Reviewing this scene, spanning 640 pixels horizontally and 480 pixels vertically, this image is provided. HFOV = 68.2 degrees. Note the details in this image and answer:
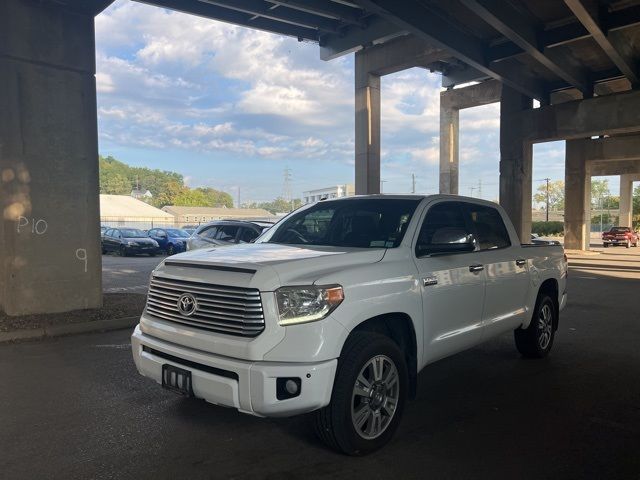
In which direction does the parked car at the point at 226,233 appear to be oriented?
to the viewer's left

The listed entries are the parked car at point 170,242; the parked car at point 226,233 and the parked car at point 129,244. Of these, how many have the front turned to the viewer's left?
1

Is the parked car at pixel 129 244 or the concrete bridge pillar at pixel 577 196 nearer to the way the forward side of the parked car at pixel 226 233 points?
the parked car

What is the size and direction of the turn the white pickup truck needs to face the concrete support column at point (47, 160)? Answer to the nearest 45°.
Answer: approximately 90° to its right

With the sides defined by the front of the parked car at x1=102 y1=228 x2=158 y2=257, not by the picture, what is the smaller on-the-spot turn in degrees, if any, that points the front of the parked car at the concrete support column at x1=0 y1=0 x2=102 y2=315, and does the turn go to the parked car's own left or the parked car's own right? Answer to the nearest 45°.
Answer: approximately 45° to the parked car's own right
